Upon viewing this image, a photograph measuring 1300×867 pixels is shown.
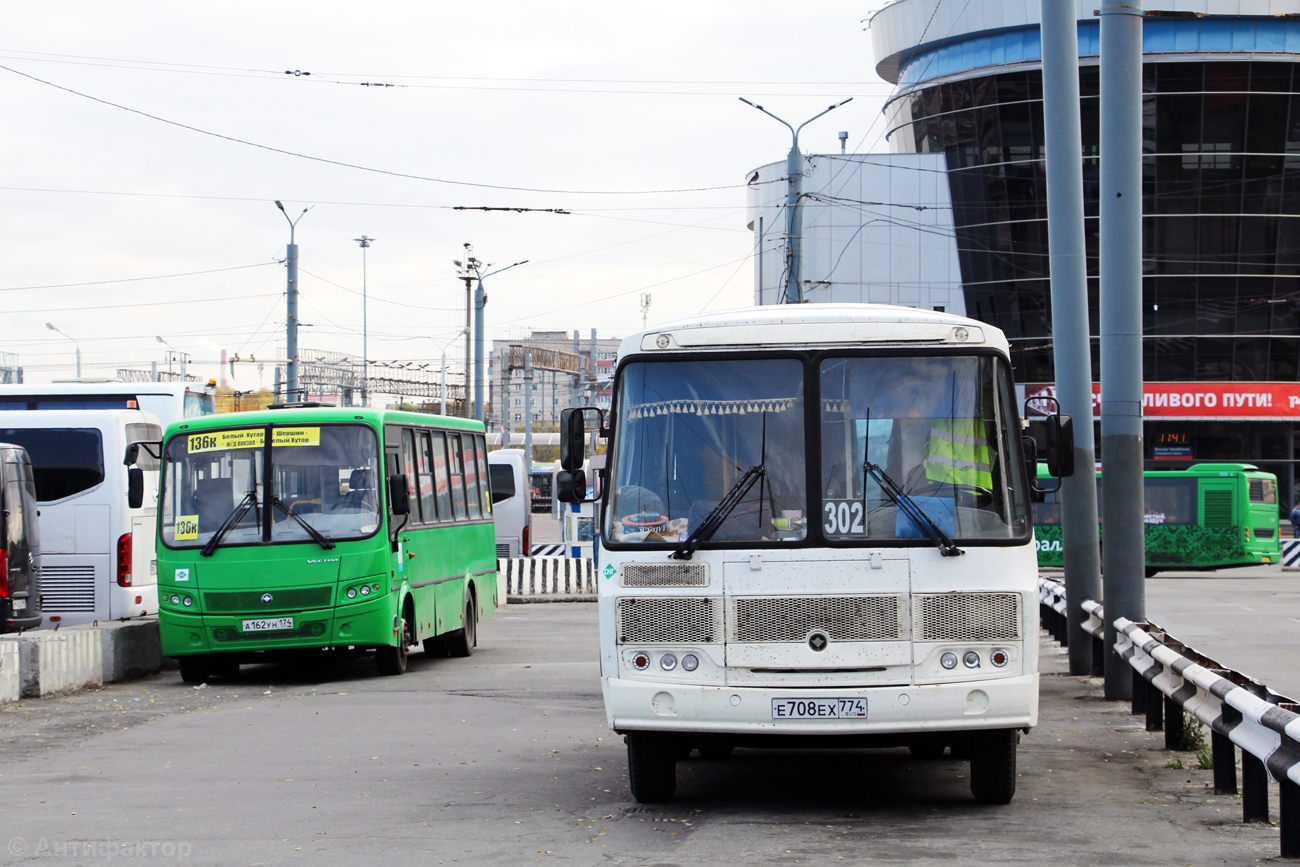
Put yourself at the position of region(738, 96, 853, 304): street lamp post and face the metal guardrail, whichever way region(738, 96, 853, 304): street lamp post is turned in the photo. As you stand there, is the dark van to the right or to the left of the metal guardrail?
right

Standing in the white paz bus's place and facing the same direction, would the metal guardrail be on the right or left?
on its left

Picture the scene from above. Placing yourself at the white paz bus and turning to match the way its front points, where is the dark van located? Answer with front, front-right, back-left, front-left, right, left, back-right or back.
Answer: back-right

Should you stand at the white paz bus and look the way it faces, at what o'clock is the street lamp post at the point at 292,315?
The street lamp post is roughly at 5 o'clock from the white paz bus.
